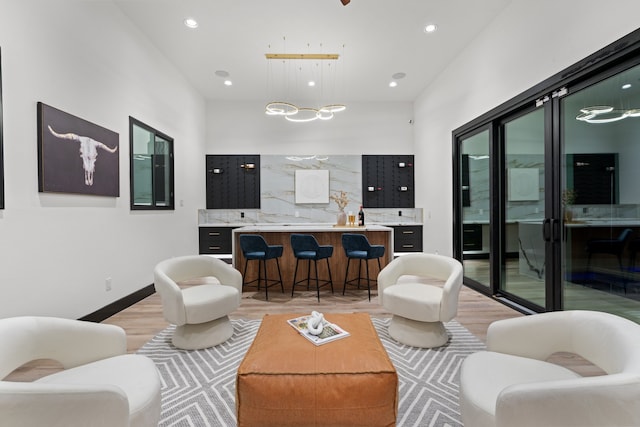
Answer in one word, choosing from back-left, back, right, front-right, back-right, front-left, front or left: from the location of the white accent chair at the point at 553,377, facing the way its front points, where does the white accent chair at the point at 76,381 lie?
front

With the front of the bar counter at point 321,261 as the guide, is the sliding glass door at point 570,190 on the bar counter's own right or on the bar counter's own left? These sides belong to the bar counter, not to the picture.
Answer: on the bar counter's own left

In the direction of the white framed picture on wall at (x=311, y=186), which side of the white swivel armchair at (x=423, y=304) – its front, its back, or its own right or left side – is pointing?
right

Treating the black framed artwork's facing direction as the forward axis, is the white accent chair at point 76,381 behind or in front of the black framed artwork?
in front

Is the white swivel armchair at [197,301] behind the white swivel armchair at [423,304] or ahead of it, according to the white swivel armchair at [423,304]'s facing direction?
ahead

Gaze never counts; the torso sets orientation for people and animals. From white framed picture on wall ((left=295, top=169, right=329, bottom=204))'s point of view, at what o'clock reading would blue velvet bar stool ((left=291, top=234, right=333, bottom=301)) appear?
The blue velvet bar stool is roughly at 12 o'clock from the white framed picture on wall.

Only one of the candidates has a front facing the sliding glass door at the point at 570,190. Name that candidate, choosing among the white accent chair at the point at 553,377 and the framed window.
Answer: the framed window

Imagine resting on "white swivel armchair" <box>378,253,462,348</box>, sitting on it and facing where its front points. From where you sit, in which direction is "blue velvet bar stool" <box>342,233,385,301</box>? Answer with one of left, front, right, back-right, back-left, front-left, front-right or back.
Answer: right

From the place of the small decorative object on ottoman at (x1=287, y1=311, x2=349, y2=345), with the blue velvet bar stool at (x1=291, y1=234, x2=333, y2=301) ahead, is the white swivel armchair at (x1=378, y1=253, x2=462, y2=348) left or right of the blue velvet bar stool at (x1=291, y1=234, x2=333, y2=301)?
right

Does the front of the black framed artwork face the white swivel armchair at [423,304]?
yes

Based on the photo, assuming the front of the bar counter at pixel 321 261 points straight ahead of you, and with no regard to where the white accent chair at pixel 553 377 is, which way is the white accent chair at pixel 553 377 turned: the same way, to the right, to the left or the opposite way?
to the right

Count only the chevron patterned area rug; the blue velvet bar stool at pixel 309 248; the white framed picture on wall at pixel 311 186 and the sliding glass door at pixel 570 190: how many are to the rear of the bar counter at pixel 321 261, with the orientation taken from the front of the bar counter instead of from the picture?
1

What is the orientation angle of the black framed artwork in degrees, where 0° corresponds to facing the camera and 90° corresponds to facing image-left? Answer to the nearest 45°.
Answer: approximately 315°

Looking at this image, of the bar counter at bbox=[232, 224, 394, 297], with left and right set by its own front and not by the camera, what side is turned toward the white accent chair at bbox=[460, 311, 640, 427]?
front

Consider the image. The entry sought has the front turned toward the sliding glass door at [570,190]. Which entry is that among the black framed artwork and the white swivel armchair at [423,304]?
the black framed artwork

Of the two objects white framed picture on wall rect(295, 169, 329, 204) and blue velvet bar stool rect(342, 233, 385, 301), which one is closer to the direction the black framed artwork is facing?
the blue velvet bar stool

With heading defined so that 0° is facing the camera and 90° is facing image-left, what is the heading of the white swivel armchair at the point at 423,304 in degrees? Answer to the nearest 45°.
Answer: approximately 45°

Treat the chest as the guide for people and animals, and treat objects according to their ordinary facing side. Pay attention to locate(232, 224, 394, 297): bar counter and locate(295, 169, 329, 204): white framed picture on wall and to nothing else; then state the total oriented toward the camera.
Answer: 2

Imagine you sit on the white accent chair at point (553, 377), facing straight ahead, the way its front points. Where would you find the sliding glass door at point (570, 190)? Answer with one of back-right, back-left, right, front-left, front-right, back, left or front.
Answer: back-right

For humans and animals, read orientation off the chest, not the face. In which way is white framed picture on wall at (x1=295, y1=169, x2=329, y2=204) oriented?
toward the camera
